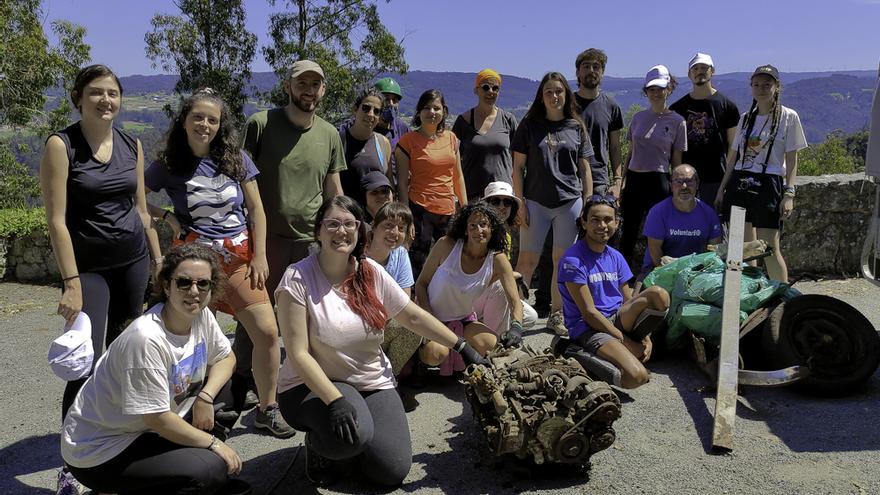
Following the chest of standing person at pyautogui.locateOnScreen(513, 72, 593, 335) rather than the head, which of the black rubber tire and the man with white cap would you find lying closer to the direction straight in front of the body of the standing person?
the black rubber tire

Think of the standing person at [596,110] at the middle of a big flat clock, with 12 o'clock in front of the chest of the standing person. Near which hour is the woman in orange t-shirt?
The woman in orange t-shirt is roughly at 2 o'clock from the standing person.

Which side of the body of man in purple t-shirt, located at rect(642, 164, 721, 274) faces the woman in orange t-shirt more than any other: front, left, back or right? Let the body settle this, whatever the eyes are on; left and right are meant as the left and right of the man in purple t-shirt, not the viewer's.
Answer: right

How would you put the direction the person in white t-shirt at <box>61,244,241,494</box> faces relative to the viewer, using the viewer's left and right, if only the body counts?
facing the viewer and to the right of the viewer

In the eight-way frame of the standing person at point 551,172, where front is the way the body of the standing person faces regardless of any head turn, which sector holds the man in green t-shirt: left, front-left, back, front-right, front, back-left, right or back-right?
front-right

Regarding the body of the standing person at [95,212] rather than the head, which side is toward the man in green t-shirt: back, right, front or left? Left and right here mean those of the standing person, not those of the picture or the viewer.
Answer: left

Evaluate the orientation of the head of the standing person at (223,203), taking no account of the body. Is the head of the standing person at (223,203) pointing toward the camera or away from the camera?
toward the camera

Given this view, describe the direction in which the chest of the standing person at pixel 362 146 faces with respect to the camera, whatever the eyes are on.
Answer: toward the camera

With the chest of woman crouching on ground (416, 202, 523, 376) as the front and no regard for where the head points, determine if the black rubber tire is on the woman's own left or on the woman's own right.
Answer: on the woman's own left

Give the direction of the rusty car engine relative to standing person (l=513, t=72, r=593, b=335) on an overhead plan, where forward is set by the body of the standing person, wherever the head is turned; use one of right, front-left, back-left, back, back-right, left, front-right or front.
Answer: front

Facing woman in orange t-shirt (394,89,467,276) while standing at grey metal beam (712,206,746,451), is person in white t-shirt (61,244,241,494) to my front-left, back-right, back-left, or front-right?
front-left

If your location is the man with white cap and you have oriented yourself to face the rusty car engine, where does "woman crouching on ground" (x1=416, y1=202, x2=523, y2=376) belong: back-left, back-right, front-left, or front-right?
front-right

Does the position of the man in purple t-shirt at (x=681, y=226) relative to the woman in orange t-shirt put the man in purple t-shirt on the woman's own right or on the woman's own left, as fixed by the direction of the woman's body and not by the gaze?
on the woman's own left

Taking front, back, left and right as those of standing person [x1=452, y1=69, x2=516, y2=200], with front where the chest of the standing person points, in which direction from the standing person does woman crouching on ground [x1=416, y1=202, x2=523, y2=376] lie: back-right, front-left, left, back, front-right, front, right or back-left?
front

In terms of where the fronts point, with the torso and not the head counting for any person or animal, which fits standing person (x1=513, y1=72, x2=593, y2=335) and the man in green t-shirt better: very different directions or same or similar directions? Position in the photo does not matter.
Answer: same or similar directions

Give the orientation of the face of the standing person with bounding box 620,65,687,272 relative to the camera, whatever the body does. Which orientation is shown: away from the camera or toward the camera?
toward the camera

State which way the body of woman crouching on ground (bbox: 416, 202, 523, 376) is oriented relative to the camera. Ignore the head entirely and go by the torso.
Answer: toward the camera

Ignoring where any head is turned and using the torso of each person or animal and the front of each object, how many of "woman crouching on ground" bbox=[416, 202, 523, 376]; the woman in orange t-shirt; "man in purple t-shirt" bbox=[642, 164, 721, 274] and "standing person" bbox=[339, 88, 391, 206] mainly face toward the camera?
4
